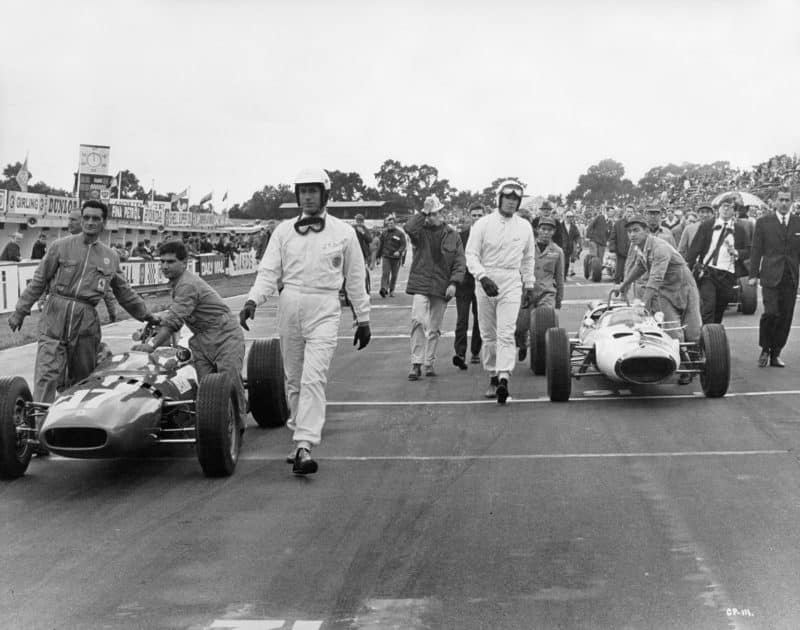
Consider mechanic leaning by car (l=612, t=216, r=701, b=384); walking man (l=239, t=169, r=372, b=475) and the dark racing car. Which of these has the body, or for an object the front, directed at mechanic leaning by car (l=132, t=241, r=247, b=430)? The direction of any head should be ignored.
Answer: mechanic leaning by car (l=612, t=216, r=701, b=384)

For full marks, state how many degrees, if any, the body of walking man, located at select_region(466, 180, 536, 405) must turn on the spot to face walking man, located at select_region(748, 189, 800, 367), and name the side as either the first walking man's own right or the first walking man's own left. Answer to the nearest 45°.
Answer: approximately 135° to the first walking man's own left

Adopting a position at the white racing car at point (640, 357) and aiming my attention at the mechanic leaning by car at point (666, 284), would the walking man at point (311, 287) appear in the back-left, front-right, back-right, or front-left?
back-left

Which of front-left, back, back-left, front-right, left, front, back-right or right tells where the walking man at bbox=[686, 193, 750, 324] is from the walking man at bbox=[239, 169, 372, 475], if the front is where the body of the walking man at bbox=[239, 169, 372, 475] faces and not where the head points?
back-left

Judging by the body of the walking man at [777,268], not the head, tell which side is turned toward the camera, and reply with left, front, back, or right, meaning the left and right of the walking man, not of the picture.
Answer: front

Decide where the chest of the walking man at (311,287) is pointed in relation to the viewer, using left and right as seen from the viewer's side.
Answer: facing the viewer

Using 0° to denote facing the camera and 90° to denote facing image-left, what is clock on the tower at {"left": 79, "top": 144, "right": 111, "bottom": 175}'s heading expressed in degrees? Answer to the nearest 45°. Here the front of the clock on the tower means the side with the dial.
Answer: approximately 0°

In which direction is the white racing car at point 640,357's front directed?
toward the camera

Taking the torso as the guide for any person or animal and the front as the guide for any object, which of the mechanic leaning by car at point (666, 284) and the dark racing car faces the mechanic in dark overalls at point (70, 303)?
the mechanic leaning by car

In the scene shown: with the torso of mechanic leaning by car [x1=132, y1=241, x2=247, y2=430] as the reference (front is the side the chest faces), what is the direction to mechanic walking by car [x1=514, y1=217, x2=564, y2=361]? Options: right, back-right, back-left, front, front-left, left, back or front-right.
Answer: back

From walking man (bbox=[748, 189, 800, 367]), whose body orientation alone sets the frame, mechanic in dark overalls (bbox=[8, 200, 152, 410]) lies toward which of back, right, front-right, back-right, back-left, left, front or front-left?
front-right

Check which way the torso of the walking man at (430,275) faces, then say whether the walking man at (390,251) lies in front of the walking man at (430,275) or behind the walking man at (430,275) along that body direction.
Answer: behind

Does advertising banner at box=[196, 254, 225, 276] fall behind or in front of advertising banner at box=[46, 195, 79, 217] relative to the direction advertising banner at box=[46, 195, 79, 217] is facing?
in front
